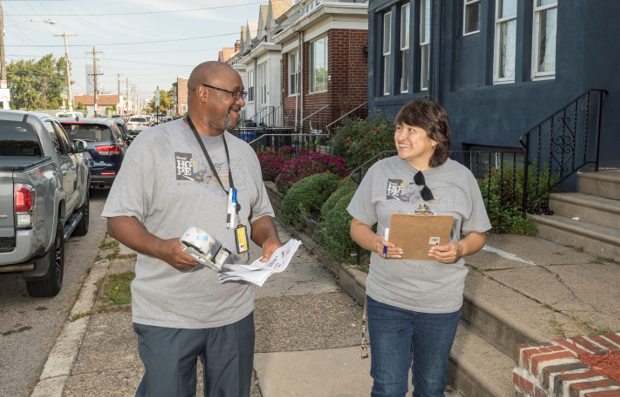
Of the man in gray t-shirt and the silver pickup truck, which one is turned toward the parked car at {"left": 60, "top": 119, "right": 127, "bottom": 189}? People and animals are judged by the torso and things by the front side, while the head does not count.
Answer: the silver pickup truck

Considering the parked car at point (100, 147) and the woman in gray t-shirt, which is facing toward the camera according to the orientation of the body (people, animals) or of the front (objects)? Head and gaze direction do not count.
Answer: the woman in gray t-shirt

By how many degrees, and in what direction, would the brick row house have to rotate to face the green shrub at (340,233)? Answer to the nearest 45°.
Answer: approximately 45° to its left

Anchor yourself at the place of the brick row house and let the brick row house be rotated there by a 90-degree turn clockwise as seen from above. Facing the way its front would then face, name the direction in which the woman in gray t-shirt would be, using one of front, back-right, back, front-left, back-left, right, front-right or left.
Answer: back-left

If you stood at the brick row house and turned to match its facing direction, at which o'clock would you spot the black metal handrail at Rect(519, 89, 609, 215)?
The black metal handrail is roughly at 10 o'clock from the brick row house.

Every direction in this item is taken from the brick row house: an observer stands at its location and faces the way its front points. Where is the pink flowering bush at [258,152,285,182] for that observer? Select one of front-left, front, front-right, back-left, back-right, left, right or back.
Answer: front-left

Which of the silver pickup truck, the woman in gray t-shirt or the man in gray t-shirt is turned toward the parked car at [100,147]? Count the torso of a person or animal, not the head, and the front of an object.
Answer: the silver pickup truck

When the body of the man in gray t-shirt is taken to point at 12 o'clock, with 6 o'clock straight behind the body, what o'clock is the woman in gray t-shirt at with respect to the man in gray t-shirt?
The woman in gray t-shirt is roughly at 10 o'clock from the man in gray t-shirt.

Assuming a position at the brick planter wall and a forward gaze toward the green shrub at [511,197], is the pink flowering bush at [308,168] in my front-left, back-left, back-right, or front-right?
front-left

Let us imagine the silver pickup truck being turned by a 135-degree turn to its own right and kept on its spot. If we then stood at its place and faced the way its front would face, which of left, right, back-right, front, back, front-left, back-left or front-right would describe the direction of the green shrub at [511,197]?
front-left

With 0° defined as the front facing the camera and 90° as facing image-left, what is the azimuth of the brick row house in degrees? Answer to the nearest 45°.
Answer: approximately 45°

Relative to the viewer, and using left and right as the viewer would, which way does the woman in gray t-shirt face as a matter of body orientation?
facing the viewer

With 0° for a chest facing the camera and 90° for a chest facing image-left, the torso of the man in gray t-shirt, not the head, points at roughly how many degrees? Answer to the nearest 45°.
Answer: approximately 315°

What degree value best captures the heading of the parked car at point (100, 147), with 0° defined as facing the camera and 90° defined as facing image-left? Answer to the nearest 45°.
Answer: approximately 180°

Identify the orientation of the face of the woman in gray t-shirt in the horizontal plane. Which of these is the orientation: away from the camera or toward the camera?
toward the camera

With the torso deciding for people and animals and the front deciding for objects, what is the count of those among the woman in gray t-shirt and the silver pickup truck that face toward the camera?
1

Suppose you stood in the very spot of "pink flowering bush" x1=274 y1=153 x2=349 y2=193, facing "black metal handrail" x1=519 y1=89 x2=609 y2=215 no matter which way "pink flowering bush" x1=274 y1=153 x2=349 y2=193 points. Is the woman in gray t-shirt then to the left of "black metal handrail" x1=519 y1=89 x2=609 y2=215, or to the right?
right

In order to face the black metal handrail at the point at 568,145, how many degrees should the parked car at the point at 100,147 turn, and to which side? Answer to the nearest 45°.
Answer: approximately 135° to its right

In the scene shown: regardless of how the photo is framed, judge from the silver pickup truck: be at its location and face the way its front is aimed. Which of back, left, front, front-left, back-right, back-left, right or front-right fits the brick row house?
front-right

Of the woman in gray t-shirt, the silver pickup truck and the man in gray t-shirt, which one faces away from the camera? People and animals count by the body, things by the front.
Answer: the silver pickup truck

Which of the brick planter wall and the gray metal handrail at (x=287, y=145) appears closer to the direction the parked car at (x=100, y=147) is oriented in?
the gray metal handrail

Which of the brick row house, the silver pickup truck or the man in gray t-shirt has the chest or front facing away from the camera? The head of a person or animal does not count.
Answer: the silver pickup truck
